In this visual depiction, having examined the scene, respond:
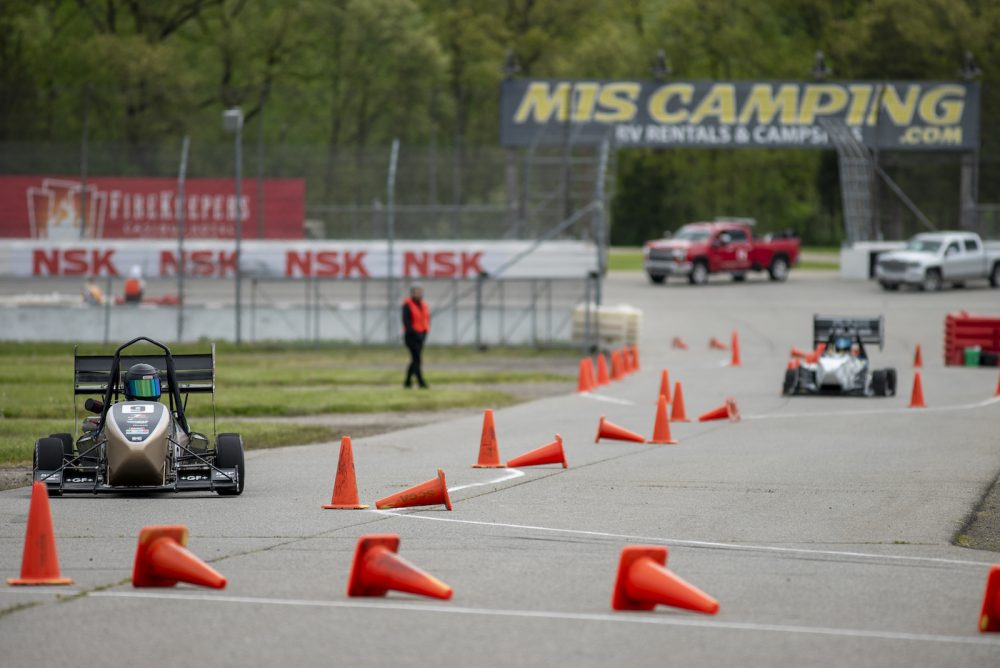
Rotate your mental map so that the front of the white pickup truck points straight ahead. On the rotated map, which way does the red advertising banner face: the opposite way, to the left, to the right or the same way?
to the left

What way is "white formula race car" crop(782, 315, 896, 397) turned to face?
toward the camera

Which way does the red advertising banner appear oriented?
toward the camera

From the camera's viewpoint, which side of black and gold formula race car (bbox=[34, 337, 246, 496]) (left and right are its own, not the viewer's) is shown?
front

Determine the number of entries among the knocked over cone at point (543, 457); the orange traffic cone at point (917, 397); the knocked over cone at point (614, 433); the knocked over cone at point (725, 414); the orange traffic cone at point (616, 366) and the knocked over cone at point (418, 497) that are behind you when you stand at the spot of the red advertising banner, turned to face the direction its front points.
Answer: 0

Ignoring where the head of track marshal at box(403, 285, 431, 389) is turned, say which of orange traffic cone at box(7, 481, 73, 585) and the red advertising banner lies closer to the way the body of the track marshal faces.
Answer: the orange traffic cone

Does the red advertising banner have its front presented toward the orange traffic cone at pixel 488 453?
yes

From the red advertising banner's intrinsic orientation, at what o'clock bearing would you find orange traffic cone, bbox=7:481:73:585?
The orange traffic cone is roughly at 12 o'clock from the red advertising banner.

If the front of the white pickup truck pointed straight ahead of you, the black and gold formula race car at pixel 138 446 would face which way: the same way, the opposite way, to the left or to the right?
to the left

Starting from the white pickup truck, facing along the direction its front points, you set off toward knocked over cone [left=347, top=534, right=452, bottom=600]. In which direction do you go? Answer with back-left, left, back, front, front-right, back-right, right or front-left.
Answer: front-left

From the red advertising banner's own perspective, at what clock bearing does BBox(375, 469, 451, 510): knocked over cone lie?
The knocked over cone is roughly at 12 o'clock from the red advertising banner.

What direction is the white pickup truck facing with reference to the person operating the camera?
facing the viewer and to the left of the viewer

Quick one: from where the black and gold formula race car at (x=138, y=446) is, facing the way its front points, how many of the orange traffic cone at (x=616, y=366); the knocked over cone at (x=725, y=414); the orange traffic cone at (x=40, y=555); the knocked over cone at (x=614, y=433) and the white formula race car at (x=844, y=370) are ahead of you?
1

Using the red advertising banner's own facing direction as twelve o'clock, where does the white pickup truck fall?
The white pickup truck is roughly at 9 o'clock from the red advertising banner.

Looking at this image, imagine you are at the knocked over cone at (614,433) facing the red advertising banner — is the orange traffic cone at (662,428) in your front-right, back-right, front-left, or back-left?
back-right

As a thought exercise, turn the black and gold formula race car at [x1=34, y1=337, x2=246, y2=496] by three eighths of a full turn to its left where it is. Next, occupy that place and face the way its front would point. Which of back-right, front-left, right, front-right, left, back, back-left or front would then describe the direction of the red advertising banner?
front-left

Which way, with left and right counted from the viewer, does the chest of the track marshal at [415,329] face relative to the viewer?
facing the viewer and to the right of the viewer

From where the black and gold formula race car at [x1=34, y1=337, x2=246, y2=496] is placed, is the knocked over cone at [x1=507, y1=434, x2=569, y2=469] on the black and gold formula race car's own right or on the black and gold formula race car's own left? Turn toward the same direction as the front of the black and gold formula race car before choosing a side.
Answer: on the black and gold formula race car's own left

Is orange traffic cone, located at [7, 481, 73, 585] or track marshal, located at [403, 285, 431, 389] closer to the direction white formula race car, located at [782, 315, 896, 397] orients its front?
the orange traffic cone

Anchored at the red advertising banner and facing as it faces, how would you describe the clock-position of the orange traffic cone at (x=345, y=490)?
The orange traffic cone is roughly at 12 o'clock from the red advertising banner.
